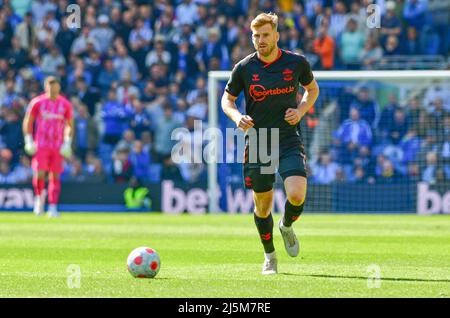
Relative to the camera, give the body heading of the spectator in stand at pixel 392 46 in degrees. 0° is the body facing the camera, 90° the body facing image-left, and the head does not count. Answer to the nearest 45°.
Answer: approximately 0°

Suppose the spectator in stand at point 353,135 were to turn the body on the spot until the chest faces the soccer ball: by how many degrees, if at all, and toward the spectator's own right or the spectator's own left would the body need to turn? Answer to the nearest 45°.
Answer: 0° — they already face it

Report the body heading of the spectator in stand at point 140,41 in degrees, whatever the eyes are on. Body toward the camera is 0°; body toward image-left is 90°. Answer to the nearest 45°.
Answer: approximately 0°

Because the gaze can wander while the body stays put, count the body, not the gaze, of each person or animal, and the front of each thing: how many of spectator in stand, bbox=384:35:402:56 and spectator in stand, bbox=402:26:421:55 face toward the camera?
2
